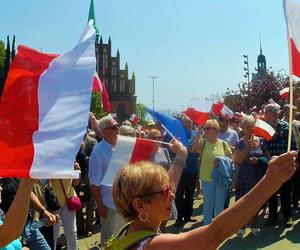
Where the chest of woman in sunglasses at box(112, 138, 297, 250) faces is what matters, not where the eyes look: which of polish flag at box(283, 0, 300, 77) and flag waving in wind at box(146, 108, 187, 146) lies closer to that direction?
the polish flag

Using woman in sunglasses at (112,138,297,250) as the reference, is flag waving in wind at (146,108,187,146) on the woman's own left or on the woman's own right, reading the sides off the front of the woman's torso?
on the woman's own left

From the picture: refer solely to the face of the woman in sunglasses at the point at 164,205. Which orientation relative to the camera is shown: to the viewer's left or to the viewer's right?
to the viewer's right

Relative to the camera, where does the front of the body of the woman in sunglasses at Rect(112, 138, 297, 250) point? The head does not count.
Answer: to the viewer's right

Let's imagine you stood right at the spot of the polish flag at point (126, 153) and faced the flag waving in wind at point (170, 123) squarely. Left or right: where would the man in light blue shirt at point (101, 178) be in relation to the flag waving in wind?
left

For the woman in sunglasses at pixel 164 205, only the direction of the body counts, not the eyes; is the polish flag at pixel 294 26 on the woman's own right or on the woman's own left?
on the woman's own right
